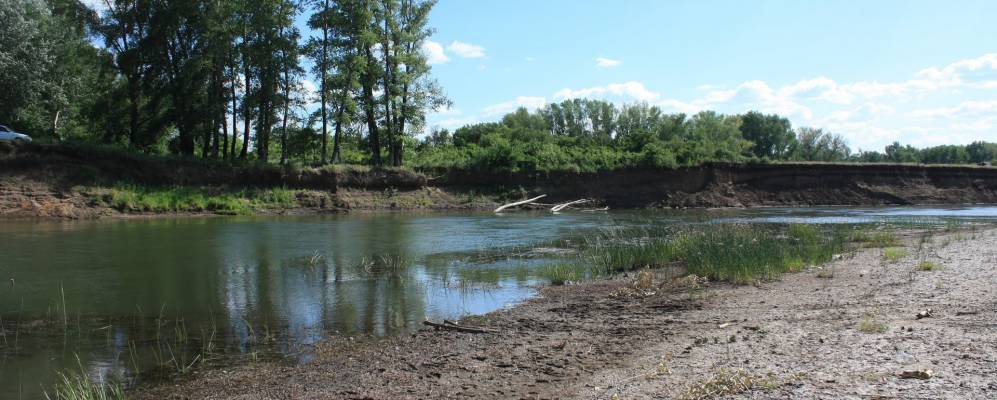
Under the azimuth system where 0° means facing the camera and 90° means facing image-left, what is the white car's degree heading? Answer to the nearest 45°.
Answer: approximately 270°

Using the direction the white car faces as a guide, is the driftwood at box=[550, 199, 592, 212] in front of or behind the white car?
in front

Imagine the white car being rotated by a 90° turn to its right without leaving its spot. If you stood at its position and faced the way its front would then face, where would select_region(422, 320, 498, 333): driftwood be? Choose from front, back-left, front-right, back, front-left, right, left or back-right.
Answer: front

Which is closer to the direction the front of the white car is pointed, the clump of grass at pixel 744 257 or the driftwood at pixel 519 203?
the driftwood

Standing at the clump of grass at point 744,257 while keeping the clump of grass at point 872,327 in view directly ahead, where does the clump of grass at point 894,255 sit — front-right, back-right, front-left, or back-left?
back-left

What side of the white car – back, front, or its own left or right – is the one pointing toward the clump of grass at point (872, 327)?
right

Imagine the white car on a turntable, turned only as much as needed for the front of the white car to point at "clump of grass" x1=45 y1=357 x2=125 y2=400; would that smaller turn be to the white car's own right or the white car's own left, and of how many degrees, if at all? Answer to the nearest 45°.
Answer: approximately 90° to the white car's own right

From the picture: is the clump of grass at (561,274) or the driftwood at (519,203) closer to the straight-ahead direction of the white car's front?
the driftwood

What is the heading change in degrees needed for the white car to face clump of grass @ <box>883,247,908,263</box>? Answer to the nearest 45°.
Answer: approximately 45° to its right

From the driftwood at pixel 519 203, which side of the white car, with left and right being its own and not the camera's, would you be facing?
front

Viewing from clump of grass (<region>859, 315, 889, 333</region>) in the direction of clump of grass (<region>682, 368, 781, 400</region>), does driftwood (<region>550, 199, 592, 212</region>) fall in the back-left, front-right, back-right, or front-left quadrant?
back-right

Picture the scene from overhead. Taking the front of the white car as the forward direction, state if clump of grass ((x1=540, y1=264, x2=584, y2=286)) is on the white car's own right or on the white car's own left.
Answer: on the white car's own right
